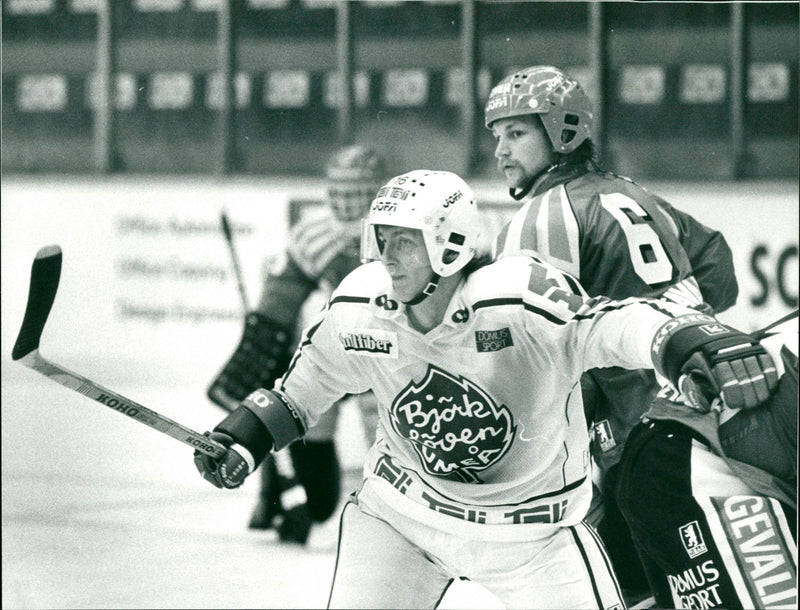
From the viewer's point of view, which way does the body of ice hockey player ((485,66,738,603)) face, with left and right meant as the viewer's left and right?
facing away from the viewer and to the left of the viewer

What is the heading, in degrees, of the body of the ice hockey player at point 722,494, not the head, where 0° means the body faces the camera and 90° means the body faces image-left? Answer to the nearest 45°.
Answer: approximately 270°

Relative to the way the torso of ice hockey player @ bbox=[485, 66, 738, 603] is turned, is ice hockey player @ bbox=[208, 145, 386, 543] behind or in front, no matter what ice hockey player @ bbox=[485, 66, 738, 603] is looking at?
in front
